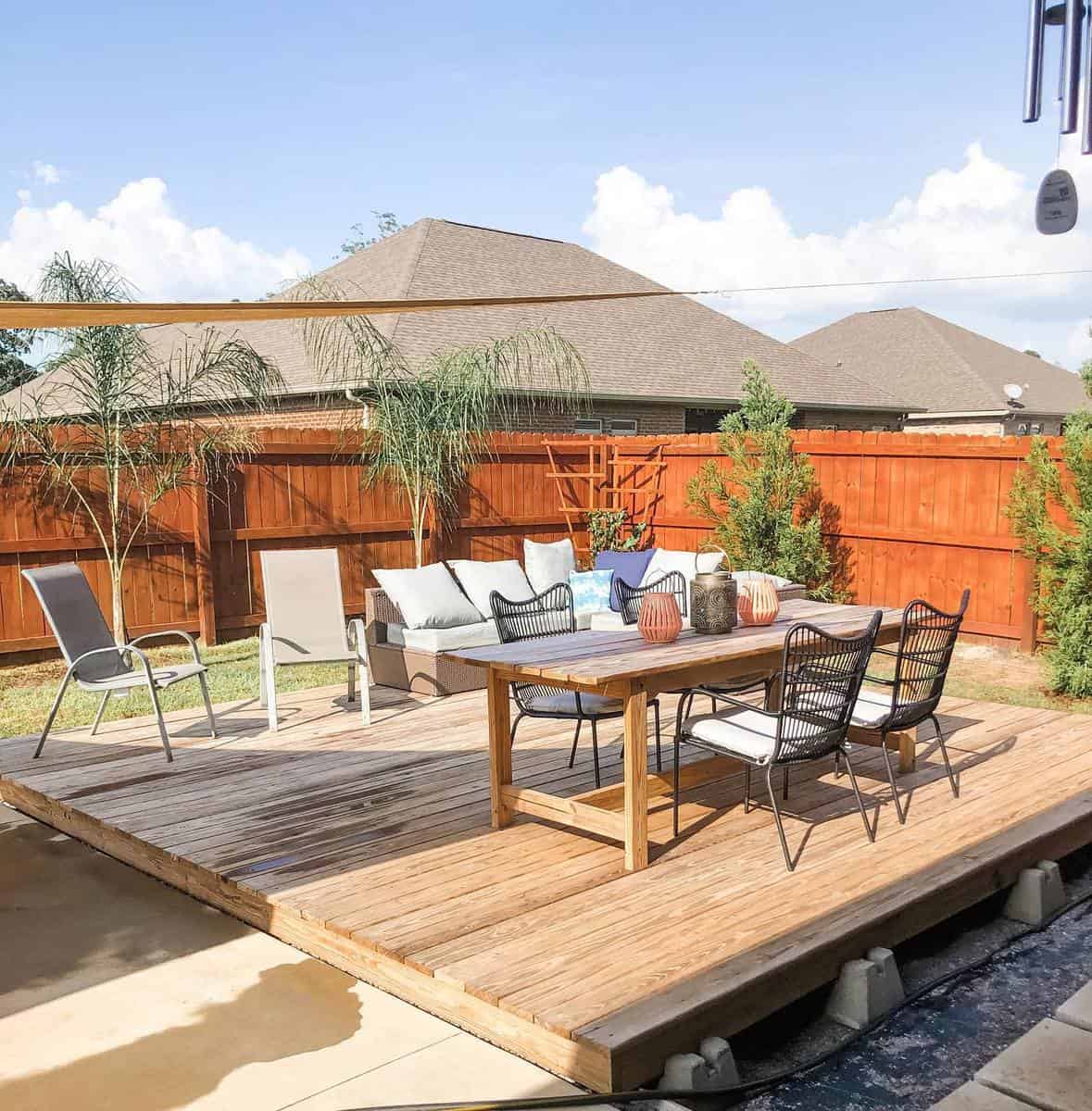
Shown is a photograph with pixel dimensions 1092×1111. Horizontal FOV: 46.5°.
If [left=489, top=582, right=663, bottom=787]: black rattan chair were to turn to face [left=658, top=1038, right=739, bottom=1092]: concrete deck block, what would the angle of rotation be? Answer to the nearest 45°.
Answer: approximately 45° to its right

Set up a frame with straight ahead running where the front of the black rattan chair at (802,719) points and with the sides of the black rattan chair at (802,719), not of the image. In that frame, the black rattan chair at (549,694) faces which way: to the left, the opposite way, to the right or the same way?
the opposite way

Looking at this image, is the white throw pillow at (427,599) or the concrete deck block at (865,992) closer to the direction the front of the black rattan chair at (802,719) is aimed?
the white throw pillow

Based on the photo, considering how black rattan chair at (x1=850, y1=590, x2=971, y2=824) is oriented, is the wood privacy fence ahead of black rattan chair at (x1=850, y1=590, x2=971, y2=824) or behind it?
ahead

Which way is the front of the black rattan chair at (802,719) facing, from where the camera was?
facing away from the viewer and to the left of the viewer

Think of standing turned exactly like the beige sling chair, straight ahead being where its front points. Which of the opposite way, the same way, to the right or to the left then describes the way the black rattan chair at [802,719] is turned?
the opposite way

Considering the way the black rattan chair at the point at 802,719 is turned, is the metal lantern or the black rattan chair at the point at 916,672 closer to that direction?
the metal lantern

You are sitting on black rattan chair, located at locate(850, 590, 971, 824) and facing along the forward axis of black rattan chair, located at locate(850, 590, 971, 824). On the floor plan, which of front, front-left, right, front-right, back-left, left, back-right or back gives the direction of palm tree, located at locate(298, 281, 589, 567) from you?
front

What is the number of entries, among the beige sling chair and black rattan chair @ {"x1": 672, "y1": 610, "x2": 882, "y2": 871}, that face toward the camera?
1

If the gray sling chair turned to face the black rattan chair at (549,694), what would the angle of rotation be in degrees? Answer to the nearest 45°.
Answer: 0° — it already faces it

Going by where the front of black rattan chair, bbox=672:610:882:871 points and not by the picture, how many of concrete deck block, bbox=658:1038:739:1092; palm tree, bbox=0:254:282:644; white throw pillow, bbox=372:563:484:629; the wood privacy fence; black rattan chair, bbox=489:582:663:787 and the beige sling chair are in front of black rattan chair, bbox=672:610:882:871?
5

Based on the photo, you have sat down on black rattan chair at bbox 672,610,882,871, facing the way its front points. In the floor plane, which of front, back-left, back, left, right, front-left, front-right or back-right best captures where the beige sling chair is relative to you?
front

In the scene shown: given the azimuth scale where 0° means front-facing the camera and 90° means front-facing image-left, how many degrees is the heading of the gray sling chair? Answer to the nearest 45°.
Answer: approximately 315°

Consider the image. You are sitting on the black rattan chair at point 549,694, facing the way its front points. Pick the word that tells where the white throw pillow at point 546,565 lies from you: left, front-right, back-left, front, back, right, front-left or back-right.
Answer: back-left

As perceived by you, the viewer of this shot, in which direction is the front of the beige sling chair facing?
facing the viewer
